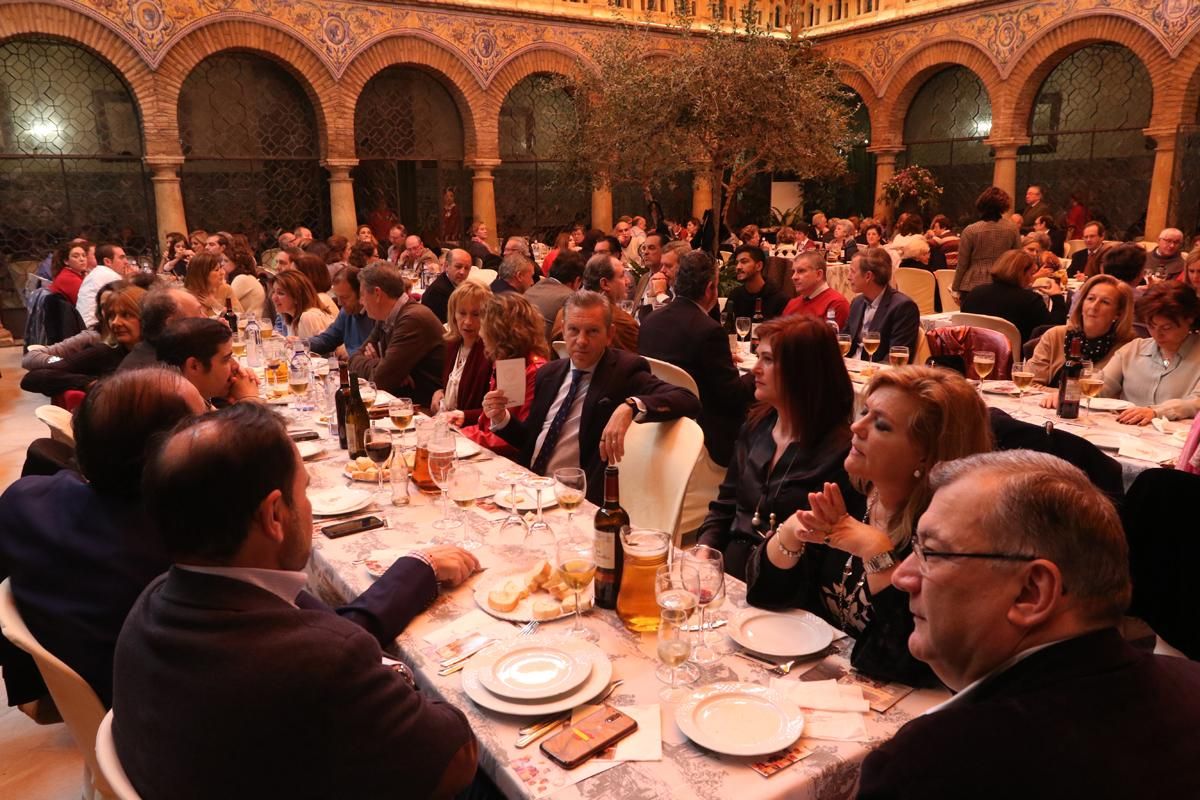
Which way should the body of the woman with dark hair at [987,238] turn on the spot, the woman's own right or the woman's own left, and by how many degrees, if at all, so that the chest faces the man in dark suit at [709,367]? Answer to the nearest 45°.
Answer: approximately 180°

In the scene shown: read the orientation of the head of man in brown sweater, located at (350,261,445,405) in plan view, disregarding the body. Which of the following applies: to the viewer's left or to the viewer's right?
to the viewer's left

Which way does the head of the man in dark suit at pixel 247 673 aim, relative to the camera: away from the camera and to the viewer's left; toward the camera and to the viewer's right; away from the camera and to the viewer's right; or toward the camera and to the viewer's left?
away from the camera and to the viewer's right

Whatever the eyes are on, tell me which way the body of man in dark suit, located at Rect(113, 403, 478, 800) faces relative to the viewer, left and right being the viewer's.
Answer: facing away from the viewer and to the right of the viewer

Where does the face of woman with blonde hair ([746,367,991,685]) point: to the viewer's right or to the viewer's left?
to the viewer's left

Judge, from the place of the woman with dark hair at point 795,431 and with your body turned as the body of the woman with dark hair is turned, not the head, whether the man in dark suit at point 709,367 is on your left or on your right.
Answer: on your right

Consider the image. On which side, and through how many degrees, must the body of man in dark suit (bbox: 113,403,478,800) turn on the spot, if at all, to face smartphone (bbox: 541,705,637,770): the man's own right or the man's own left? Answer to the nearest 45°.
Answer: approximately 45° to the man's own right

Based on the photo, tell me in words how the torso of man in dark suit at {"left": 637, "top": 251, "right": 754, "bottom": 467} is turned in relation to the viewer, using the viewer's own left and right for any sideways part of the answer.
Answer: facing away from the viewer and to the right of the viewer

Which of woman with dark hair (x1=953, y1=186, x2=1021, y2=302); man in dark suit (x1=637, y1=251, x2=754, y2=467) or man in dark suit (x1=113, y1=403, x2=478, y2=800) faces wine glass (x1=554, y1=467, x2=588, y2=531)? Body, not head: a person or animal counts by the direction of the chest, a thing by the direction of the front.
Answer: man in dark suit (x1=113, y1=403, x2=478, y2=800)

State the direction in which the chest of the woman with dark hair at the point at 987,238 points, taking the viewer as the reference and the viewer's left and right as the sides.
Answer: facing away from the viewer

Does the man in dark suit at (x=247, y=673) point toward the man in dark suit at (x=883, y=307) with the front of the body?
yes

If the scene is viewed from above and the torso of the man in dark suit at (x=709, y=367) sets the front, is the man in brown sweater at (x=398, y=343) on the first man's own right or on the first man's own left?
on the first man's own left
